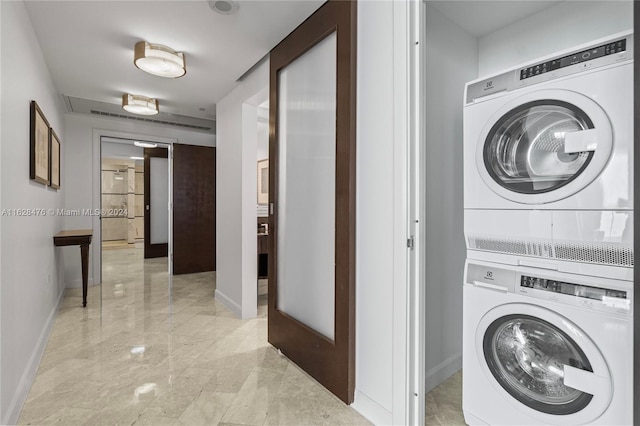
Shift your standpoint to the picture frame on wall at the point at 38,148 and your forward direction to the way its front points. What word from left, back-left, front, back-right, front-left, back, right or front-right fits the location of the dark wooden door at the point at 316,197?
front-right

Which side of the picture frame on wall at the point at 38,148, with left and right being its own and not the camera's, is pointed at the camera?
right

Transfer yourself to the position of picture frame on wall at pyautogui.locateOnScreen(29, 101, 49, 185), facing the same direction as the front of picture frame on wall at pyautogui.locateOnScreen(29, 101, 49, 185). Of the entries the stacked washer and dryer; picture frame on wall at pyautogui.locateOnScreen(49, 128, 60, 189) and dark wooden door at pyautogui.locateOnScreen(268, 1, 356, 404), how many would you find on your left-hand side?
1

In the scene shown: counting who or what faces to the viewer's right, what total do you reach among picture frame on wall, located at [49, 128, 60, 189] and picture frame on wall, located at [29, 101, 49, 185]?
2

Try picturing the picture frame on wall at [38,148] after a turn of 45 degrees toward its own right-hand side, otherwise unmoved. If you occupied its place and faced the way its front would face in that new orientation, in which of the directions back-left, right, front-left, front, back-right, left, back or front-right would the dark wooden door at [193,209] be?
left

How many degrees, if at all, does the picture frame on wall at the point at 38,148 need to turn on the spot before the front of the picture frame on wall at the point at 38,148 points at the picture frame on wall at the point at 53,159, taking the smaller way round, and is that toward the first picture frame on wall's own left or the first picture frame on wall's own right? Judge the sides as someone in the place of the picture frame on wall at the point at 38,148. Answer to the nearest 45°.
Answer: approximately 90° to the first picture frame on wall's own left

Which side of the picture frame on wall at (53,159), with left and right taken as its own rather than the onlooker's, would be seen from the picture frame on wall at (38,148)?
right

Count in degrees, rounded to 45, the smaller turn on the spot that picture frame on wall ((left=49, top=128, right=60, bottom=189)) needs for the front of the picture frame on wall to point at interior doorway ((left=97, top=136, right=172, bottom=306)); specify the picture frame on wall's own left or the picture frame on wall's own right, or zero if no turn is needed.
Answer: approximately 90° to the picture frame on wall's own left

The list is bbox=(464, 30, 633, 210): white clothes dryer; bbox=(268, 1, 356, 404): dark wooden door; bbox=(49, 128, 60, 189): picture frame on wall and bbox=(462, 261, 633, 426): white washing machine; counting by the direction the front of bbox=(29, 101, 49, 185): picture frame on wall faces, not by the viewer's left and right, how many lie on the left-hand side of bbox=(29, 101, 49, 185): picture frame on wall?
1

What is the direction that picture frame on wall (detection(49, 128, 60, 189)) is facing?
to the viewer's right

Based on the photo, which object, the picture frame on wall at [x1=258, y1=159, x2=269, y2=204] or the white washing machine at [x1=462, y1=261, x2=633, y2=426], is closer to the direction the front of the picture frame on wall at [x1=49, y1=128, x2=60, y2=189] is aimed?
the picture frame on wall

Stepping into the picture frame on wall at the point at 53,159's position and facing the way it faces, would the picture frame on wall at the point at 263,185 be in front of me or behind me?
in front
